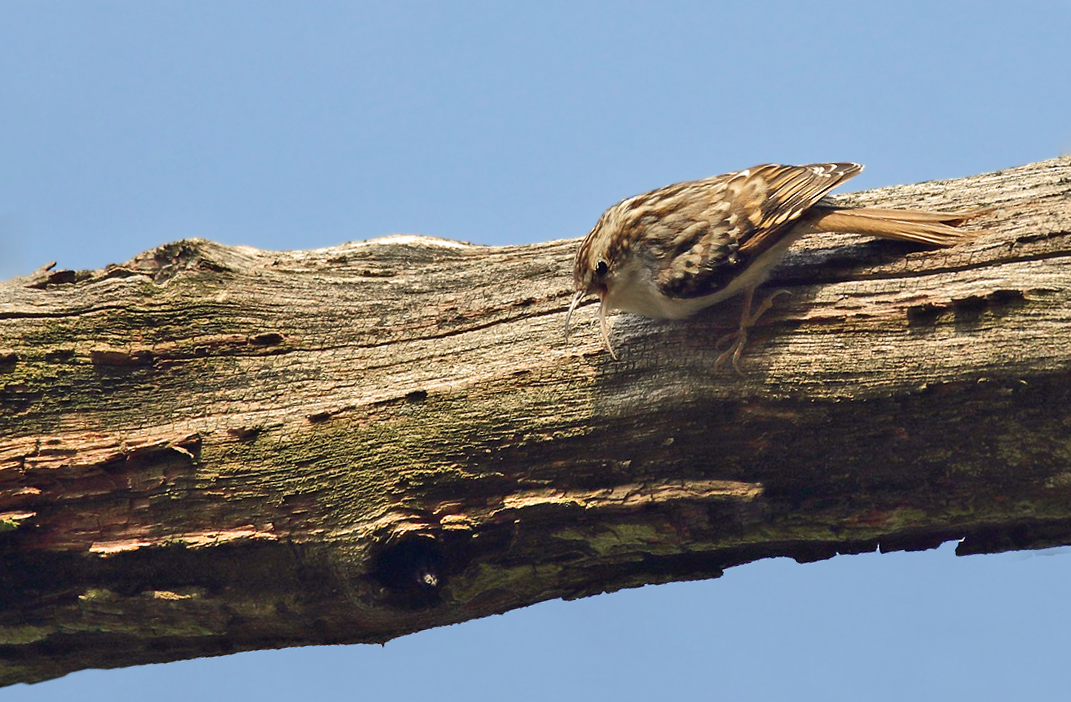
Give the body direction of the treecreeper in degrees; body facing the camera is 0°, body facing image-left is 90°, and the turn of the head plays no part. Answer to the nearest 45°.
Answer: approximately 90°
